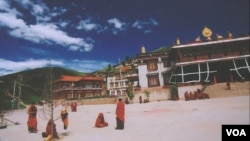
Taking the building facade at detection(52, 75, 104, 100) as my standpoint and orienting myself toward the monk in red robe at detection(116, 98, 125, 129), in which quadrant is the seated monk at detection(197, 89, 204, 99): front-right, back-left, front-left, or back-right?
front-left

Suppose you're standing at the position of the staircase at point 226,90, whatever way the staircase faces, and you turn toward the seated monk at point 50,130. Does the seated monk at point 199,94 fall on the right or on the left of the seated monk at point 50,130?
right

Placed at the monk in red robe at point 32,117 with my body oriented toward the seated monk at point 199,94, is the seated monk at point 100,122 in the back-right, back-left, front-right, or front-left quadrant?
front-right
